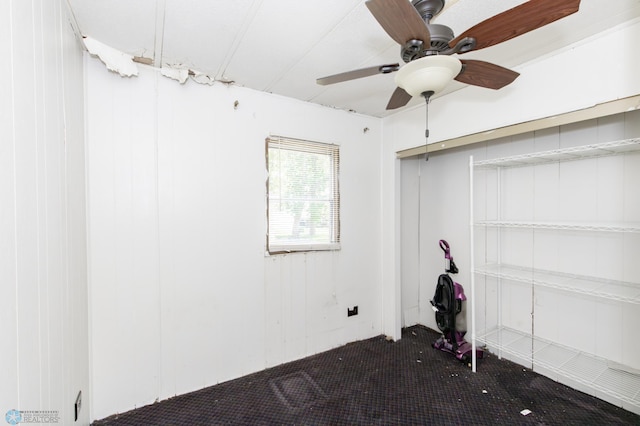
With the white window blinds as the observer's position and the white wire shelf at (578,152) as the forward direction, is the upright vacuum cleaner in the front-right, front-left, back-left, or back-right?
front-left

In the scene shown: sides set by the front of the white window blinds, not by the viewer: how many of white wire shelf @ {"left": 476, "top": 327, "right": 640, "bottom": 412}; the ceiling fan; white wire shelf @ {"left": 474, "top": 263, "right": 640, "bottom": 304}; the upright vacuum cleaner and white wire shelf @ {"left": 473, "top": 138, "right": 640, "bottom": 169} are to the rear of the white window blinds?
0

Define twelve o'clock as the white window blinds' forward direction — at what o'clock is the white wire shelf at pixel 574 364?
The white wire shelf is roughly at 11 o'clock from the white window blinds.

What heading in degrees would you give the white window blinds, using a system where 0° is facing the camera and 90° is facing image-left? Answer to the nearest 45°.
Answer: approximately 315°

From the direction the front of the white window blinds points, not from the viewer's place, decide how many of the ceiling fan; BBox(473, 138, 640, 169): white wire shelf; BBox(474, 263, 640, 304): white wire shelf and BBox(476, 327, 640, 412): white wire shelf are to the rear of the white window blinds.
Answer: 0

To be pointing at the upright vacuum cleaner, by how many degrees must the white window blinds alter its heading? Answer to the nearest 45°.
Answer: approximately 45° to its left

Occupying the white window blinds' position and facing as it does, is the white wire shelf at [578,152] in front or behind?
in front

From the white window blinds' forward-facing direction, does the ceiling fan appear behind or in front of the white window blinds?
in front

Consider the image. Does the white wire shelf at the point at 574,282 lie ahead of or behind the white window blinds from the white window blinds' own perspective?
ahead

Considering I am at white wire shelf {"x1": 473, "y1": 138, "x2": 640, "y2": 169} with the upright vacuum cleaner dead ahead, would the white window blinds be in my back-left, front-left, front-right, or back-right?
front-left
